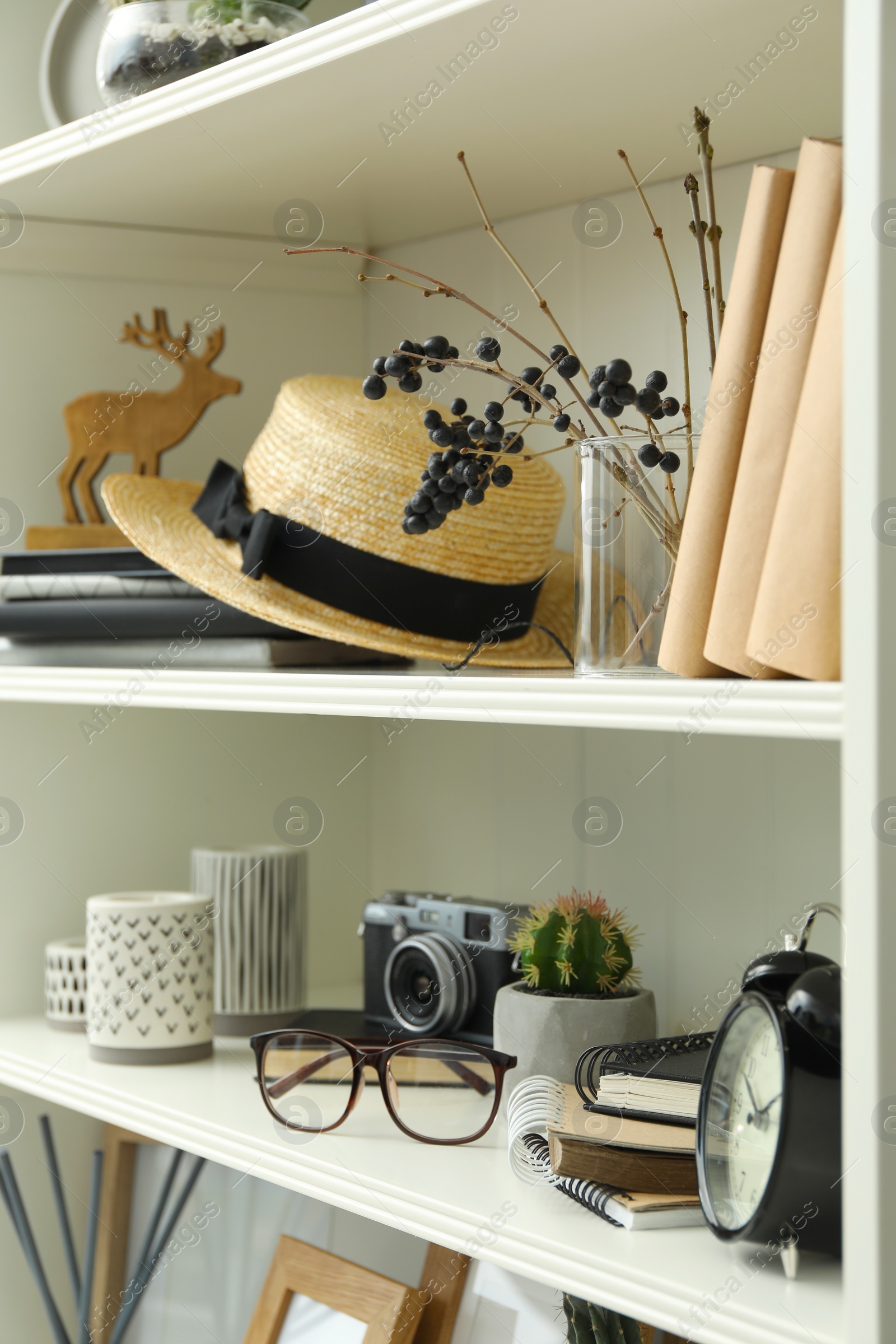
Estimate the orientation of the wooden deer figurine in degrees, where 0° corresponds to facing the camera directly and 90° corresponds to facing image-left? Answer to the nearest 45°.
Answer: approximately 270°
